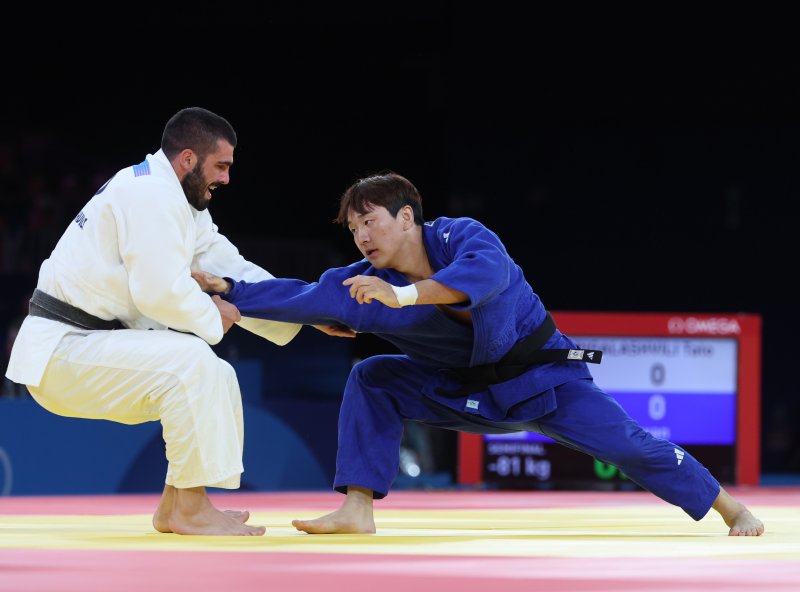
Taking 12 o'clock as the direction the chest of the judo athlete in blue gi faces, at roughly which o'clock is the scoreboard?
The scoreboard is roughly at 5 o'clock from the judo athlete in blue gi.

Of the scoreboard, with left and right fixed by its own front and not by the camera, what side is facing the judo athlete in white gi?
front

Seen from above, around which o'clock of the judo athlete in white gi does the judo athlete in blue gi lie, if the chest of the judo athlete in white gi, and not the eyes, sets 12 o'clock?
The judo athlete in blue gi is roughly at 12 o'clock from the judo athlete in white gi.

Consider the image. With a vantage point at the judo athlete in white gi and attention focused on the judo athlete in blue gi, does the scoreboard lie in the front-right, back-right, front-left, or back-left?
front-left

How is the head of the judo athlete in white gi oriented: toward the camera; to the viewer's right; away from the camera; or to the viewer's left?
to the viewer's right

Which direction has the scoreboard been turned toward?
toward the camera

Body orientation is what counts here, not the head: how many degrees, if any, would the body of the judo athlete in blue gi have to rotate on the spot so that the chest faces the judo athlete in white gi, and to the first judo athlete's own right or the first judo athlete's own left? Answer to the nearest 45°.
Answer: approximately 45° to the first judo athlete's own right

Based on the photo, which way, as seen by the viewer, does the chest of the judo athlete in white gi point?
to the viewer's right

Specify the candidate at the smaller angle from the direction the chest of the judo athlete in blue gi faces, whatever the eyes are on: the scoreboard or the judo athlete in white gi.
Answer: the judo athlete in white gi

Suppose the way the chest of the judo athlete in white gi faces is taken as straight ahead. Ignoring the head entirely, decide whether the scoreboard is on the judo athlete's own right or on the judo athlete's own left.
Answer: on the judo athlete's own left

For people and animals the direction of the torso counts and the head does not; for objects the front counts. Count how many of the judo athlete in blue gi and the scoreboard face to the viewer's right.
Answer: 0

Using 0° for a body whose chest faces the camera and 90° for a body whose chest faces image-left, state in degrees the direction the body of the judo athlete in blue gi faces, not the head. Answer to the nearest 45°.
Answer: approximately 45°

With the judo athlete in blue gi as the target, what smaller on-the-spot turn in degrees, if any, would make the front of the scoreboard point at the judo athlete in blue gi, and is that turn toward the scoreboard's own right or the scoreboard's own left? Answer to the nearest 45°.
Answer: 0° — it already faces them
